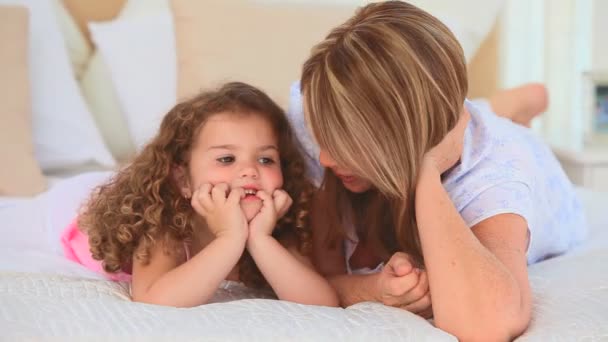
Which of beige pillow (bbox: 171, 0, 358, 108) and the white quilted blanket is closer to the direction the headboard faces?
the white quilted blanket

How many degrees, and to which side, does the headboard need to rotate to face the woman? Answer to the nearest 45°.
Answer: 0° — it already faces them

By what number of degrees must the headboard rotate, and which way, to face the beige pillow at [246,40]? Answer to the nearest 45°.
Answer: approximately 45° to its right

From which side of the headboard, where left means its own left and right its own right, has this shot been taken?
front

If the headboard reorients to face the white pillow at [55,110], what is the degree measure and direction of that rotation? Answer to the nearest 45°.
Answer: approximately 90° to its right

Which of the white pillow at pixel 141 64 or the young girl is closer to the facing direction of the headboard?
the young girl

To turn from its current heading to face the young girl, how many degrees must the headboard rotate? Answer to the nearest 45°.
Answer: approximately 45° to its right
